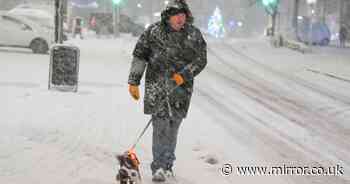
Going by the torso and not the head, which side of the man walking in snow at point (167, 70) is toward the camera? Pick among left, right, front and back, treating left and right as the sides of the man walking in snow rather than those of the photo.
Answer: front

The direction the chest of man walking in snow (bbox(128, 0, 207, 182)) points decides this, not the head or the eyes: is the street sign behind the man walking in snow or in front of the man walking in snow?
behind

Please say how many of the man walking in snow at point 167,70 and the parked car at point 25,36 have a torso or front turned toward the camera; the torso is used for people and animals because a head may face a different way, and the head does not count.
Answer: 1

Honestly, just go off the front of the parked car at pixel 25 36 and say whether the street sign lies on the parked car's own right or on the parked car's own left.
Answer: on the parked car's own right

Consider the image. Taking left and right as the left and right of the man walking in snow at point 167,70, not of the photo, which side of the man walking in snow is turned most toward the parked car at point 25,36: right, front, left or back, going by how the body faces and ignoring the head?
back

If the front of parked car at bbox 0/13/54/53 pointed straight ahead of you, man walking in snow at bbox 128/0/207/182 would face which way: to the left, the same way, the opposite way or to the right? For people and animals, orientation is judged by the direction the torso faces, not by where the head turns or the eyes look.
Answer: to the right

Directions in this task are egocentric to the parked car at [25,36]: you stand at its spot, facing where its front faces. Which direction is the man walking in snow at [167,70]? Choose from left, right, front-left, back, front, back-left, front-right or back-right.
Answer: right

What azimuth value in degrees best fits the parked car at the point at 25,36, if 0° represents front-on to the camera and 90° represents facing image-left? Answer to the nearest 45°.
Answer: approximately 270°
